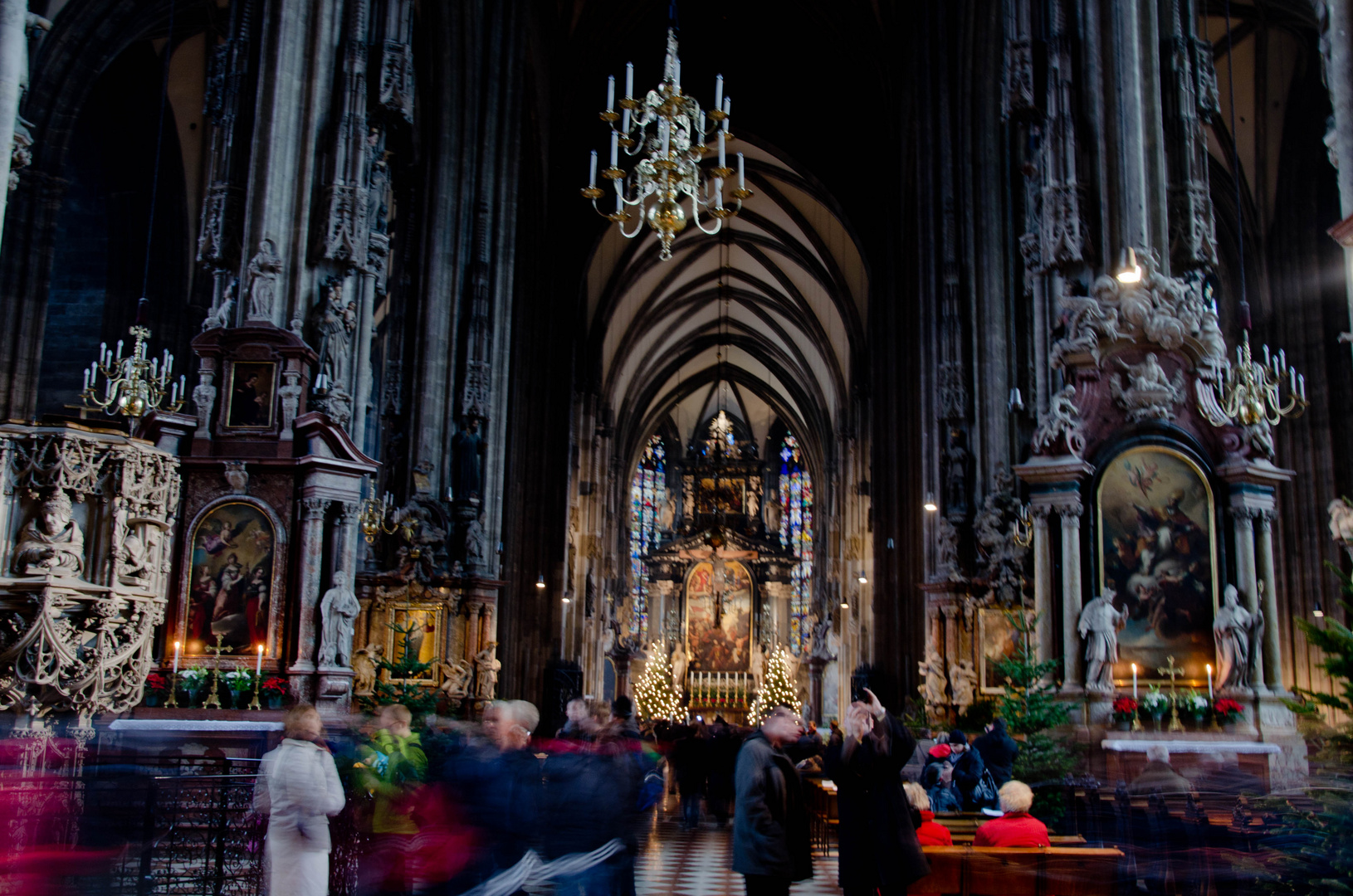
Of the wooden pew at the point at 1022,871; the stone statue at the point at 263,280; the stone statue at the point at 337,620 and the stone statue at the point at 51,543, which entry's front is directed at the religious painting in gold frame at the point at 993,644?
the wooden pew

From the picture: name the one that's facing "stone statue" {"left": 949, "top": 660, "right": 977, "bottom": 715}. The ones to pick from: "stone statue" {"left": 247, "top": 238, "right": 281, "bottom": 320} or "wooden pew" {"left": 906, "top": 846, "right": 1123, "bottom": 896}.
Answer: the wooden pew

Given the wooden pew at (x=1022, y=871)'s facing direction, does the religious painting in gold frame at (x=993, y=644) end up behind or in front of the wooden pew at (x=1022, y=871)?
in front

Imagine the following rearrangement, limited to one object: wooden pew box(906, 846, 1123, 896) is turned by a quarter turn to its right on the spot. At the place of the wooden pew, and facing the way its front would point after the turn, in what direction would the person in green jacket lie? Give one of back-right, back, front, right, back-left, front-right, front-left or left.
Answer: back

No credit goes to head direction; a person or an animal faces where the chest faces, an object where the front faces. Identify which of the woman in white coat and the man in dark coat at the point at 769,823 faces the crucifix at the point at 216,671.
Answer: the woman in white coat

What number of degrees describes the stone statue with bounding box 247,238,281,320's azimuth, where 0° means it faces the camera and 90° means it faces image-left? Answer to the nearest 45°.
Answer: approximately 0°

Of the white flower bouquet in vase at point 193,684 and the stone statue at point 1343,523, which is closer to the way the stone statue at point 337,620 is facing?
the stone statue

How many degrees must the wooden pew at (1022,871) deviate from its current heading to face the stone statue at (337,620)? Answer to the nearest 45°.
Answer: approximately 45° to its left

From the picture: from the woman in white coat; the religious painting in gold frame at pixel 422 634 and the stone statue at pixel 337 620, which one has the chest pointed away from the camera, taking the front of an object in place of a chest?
the woman in white coat

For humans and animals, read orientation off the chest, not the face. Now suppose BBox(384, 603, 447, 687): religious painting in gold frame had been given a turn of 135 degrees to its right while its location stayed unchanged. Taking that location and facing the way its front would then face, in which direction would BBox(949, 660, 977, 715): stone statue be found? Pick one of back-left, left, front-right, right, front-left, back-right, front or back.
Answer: back-right

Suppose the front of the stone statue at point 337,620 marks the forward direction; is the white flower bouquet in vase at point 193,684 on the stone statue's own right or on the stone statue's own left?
on the stone statue's own right

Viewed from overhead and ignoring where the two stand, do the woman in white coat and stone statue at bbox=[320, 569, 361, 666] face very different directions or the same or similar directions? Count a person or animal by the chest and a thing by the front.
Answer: very different directions

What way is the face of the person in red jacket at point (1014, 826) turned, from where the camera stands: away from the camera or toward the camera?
away from the camera

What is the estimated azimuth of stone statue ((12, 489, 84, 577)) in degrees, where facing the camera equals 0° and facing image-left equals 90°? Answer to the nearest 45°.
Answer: approximately 0°
